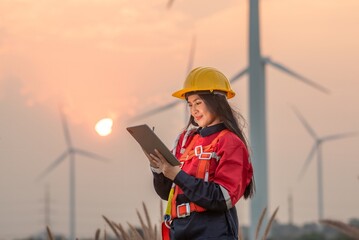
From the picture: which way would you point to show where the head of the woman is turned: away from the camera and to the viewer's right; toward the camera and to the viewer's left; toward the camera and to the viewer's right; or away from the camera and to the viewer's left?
toward the camera and to the viewer's left
